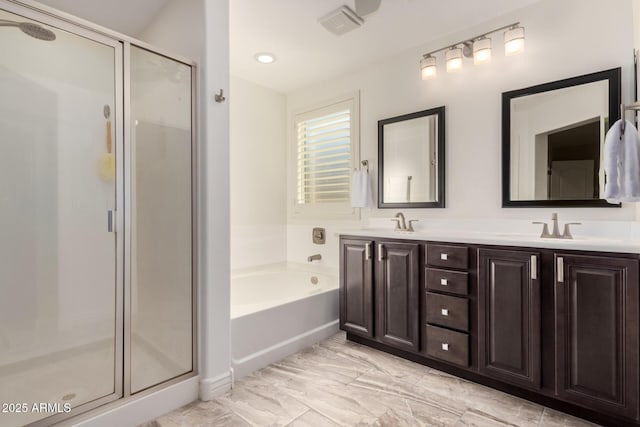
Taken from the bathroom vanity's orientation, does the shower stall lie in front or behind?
in front

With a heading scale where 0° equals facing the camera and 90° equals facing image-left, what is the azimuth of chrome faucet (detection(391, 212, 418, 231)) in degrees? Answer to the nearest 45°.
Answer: approximately 45°

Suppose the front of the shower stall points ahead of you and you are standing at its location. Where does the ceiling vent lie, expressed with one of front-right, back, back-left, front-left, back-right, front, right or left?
front-left

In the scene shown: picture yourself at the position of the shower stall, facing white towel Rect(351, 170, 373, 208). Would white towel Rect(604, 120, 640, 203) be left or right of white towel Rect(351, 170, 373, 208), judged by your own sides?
right

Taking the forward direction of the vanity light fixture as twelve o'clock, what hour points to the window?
The window is roughly at 2 o'clock from the vanity light fixture.

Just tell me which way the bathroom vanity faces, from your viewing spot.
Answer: facing the viewer and to the left of the viewer

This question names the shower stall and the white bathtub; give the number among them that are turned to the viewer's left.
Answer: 0

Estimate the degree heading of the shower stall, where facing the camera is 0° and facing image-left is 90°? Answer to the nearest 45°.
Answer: approximately 315°
